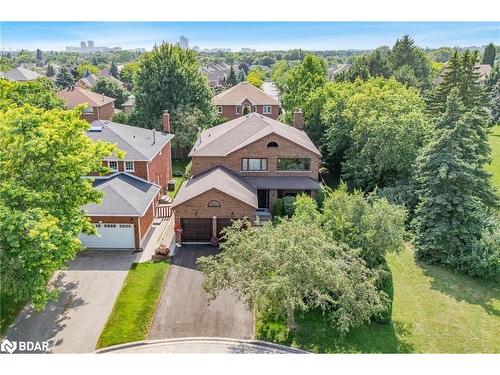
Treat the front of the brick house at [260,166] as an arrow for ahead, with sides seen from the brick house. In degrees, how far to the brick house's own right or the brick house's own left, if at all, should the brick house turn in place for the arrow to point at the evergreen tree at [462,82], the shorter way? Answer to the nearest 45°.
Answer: approximately 135° to the brick house's own left

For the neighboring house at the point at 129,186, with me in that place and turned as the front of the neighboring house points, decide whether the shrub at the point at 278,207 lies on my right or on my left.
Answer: on my left

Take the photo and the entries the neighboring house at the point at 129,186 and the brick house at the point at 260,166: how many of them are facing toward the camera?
2

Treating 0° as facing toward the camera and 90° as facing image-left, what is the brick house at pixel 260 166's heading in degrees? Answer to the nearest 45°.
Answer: approximately 0°

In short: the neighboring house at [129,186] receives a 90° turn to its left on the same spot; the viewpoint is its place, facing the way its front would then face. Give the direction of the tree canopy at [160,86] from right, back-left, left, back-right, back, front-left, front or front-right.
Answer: left

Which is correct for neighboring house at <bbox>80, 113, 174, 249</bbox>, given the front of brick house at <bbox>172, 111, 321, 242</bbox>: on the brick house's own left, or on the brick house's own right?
on the brick house's own right

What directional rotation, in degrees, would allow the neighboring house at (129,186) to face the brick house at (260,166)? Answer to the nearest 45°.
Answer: approximately 90° to its left

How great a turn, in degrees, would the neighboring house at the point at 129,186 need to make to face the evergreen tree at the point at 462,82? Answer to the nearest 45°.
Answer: approximately 90° to its left

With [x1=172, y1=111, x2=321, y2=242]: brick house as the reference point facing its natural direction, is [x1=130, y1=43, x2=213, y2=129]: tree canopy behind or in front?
behind

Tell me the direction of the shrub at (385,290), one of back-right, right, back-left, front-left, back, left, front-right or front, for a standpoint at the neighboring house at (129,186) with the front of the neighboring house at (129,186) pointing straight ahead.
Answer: front-left

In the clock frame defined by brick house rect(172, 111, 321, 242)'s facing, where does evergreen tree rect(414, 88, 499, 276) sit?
The evergreen tree is roughly at 10 o'clock from the brick house.
